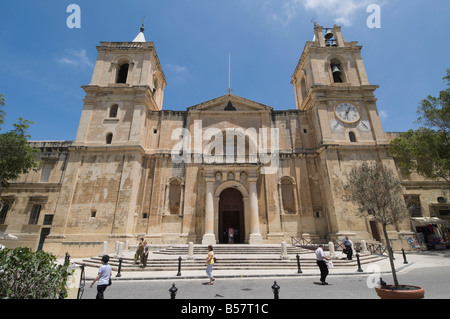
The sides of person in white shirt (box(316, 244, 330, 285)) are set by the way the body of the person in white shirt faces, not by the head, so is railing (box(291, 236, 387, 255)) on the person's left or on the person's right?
on the person's left

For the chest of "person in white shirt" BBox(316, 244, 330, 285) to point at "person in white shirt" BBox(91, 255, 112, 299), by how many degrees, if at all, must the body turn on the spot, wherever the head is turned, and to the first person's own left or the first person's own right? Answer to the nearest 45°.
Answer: approximately 135° to the first person's own right

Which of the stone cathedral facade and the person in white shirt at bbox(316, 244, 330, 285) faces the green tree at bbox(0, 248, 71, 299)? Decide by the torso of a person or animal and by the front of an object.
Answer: the stone cathedral facade

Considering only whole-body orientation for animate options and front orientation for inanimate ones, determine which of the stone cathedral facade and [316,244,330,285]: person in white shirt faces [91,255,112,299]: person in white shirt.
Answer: the stone cathedral facade

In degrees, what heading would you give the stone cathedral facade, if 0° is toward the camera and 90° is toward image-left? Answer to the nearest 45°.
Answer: approximately 0°

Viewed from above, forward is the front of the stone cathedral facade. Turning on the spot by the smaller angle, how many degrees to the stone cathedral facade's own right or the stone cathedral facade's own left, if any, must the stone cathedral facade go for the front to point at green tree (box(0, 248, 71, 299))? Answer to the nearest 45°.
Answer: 0° — it already faces it

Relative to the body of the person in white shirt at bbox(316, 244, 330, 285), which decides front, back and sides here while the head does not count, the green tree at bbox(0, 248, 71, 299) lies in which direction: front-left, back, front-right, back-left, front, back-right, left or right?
back-right
